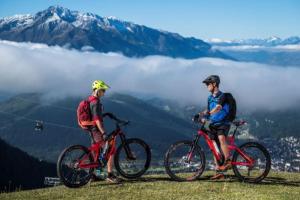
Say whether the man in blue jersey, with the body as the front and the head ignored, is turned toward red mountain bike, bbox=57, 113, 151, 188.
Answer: yes

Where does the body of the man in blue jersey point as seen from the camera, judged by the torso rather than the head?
to the viewer's left

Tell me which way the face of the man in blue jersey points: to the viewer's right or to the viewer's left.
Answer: to the viewer's left

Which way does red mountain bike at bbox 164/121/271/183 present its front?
to the viewer's left
